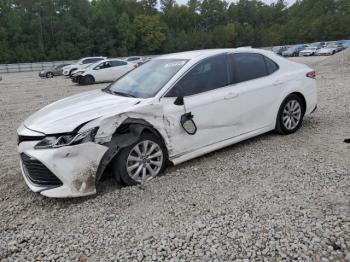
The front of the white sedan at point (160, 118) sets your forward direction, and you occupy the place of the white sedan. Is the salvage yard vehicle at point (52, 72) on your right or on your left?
on your right

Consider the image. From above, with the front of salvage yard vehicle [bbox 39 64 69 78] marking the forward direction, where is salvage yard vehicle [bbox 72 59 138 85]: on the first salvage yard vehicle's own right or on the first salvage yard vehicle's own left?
on the first salvage yard vehicle's own left

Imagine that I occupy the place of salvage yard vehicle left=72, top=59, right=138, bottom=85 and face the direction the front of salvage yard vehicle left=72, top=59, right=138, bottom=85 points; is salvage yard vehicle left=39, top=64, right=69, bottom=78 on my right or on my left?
on my right

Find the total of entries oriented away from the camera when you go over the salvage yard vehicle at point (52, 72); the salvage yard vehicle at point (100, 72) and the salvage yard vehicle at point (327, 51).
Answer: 0

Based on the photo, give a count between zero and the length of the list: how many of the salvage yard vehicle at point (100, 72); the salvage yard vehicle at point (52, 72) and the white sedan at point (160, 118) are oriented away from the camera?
0

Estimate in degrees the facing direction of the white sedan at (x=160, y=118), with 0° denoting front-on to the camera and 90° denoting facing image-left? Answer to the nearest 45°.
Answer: approximately 45°

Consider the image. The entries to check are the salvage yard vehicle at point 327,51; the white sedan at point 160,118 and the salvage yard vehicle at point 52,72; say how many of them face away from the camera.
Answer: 0

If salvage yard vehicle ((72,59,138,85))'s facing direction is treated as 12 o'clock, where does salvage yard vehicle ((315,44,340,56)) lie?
salvage yard vehicle ((315,44,340,56)) is roughly at 6 o'clock from salvage yard vehicle ((72,59,138,85)).

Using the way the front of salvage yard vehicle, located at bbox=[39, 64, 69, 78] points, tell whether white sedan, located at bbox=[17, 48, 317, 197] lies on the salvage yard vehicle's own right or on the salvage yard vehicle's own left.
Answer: on the salvage yard vehicle's own left

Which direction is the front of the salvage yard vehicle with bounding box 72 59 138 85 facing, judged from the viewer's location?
facing the viewer and to the left of the viewer
